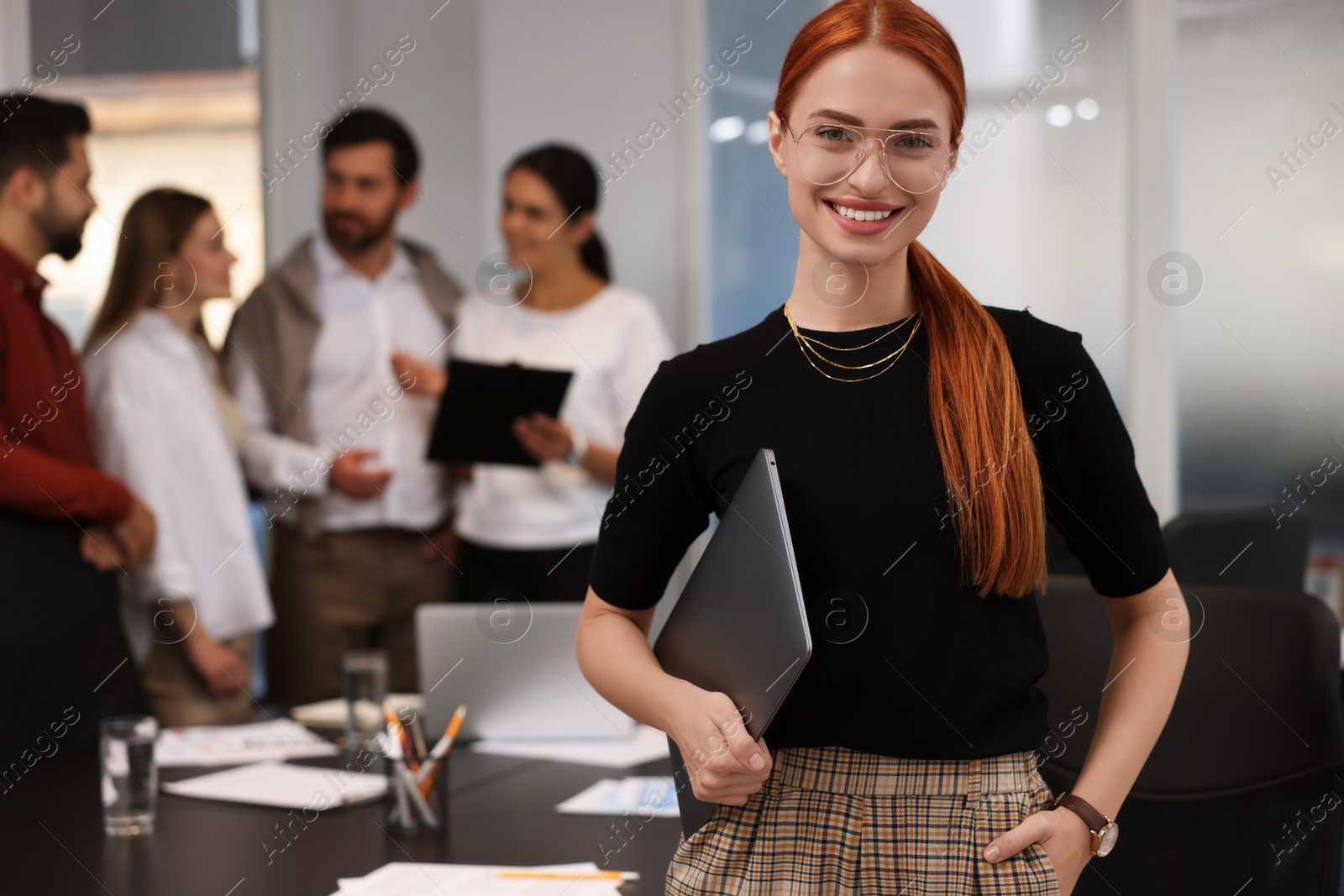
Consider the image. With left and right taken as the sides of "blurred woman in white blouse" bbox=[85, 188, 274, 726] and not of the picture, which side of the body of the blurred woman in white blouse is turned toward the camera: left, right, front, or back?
right

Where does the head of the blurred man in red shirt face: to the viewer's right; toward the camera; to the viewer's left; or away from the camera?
to the viewer's right

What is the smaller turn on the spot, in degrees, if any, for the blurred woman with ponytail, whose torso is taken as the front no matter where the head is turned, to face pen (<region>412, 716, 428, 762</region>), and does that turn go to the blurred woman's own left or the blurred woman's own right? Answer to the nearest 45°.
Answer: approximately 45° to the blurred woman's own left

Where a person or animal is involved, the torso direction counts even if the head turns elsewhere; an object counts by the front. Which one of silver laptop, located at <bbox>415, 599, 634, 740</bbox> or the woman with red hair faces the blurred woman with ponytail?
the silver laptop

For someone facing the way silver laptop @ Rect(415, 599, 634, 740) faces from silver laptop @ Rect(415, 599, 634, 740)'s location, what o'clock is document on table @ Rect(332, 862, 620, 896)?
The document on table is roughly at 6 o'clock from the silver laptop.

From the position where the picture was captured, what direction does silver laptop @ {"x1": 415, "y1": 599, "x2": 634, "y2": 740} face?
facing away from the viewer

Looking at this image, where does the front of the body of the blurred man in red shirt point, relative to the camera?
to the viewer's right

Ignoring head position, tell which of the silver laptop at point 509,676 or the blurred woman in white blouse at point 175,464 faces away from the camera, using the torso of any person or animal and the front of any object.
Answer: the silver laptop
